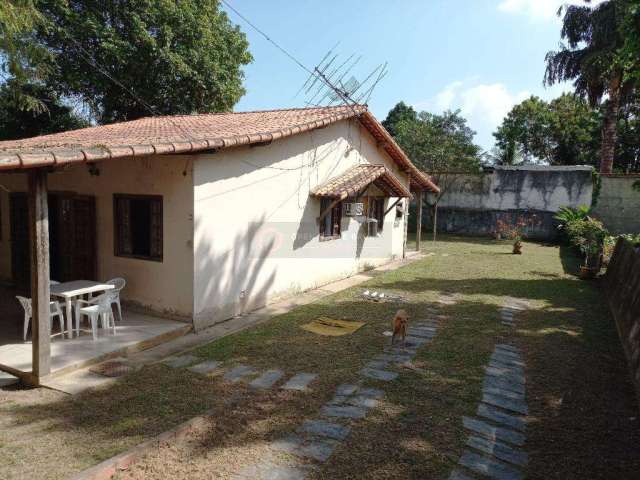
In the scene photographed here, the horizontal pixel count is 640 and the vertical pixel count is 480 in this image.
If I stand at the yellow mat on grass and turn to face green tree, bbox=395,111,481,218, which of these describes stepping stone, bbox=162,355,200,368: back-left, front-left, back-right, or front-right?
back-left

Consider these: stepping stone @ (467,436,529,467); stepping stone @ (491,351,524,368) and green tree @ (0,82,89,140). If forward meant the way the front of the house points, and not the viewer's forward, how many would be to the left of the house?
2

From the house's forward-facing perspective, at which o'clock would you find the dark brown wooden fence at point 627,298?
The dark brown wooden fence is roughly at 8 o'clock from the house.

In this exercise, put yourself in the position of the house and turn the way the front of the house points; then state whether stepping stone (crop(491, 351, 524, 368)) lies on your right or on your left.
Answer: on your left

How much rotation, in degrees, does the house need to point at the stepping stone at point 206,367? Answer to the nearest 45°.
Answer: approximately 45° to its left

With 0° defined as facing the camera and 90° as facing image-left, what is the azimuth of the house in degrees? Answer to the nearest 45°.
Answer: approximately 45°

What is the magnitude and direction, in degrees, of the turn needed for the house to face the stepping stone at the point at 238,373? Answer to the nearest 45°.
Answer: approximately 45° to its left

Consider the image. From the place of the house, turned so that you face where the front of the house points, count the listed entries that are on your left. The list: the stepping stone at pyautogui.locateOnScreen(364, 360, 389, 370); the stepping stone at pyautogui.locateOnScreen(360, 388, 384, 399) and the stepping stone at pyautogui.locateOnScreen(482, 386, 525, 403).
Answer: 3

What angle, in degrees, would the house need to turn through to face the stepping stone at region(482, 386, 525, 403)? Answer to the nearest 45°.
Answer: approximately 90° to its left

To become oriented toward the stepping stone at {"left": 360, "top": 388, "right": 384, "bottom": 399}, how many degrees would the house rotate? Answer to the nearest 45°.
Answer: approximately 90° to its left

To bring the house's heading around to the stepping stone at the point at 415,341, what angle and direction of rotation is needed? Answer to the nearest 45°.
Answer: approximately 90° to its left

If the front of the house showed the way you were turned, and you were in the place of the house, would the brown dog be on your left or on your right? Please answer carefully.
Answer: on your left

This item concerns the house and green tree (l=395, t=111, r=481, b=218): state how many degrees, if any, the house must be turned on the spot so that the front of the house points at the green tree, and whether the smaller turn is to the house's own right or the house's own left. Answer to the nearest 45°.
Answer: approximately 180°

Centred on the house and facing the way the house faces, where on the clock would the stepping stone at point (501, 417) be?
The stepping stone is roughly at 9 o'clock from the house.

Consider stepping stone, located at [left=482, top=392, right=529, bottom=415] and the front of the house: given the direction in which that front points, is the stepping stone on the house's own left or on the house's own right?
on the house's own left
